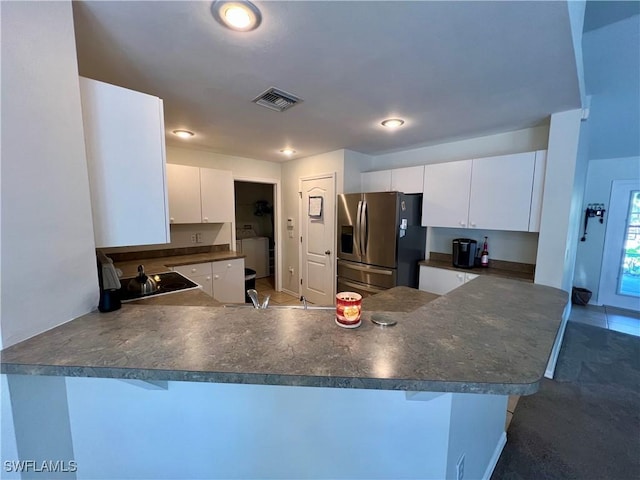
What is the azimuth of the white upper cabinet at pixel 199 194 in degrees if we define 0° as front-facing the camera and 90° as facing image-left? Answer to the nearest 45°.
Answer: approximately 315°

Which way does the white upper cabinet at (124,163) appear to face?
to the viewer's right

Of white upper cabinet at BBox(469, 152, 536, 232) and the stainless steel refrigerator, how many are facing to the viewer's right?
0

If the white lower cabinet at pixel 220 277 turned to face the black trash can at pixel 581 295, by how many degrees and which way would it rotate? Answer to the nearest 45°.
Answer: approximately 45° to its left

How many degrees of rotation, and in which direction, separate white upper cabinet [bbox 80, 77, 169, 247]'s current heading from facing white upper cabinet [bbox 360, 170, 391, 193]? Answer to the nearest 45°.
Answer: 0° — it already faces it

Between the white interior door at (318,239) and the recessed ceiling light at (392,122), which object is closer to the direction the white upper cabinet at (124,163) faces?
the recessed ceiling light

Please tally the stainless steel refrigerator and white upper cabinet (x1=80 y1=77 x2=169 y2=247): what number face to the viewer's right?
1
